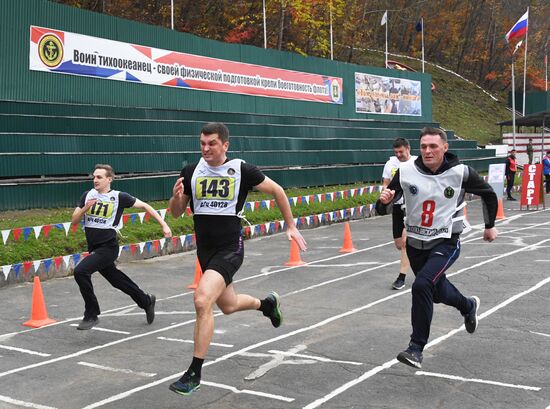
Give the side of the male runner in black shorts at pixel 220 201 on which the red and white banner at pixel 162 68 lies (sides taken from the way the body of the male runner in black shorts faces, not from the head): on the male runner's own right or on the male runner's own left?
on the male runner's own right

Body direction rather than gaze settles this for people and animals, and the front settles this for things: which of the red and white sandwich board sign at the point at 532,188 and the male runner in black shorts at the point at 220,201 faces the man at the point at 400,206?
the red and white sandwich board sign

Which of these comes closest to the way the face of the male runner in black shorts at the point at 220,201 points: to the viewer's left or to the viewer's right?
to the viewer's left

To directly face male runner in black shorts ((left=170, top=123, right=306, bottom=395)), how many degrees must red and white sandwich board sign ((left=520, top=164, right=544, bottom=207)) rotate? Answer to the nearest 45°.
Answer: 0° — it already faces them

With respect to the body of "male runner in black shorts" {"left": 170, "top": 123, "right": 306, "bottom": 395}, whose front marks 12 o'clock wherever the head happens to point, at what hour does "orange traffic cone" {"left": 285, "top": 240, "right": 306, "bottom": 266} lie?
The orange traffic cone is roughly at 5 o'clock from the male runner in black shorts.

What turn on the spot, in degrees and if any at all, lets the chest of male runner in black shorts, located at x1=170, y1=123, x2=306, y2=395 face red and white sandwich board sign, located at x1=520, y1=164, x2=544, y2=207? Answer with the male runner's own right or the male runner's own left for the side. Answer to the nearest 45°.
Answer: approximately 180°

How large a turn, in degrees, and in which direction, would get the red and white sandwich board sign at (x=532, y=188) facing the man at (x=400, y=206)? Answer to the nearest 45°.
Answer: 0° — it already faces them
